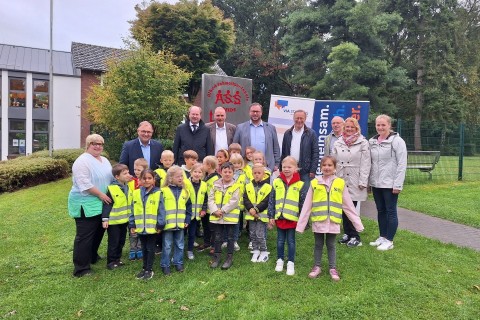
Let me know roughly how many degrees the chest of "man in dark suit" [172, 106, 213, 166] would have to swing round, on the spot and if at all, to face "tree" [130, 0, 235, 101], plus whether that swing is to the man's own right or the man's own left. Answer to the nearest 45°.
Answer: approximately 180°

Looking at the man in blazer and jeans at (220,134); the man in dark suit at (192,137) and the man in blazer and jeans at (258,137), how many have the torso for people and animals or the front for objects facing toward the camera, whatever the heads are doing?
3

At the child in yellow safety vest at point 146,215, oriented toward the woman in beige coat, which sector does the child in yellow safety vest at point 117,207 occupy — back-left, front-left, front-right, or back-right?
back-left

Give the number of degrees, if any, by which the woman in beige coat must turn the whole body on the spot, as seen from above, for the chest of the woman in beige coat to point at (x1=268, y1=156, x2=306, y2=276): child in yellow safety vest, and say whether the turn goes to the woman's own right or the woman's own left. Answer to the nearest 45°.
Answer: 0° — they already face them

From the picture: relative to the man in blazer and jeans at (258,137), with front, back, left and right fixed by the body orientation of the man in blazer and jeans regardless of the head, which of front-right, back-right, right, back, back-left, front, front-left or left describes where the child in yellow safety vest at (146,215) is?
front-right

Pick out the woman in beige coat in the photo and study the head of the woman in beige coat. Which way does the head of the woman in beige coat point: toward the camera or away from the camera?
toward the camera

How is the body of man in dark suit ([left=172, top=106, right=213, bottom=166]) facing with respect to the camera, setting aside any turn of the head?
toward the camera

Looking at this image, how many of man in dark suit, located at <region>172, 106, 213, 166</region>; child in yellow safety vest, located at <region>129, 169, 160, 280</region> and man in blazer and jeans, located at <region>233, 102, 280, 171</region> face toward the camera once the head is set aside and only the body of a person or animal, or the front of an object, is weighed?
3

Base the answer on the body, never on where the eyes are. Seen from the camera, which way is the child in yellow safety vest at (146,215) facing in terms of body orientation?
toward the camera

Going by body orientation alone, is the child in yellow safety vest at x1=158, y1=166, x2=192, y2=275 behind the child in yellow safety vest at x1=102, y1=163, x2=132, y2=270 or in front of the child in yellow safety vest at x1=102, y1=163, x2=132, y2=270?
in front

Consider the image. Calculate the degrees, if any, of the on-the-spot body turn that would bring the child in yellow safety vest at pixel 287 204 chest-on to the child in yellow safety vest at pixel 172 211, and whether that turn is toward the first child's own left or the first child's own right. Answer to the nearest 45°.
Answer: approximately 90° to the first child's own right

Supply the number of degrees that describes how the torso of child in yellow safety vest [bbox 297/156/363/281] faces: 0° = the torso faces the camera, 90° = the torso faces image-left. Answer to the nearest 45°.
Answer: approximately 0°

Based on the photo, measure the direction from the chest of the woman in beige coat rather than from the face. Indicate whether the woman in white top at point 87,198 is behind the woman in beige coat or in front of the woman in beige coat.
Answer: in front

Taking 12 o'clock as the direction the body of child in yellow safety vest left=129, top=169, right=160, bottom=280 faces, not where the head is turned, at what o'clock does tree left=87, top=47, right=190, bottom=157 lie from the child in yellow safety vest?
The tree is roughly at 6 o'clock from the child in yellow safety vest.

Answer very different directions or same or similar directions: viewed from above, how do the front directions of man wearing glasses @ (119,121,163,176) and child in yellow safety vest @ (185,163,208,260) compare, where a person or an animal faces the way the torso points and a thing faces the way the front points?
same or similar directions
